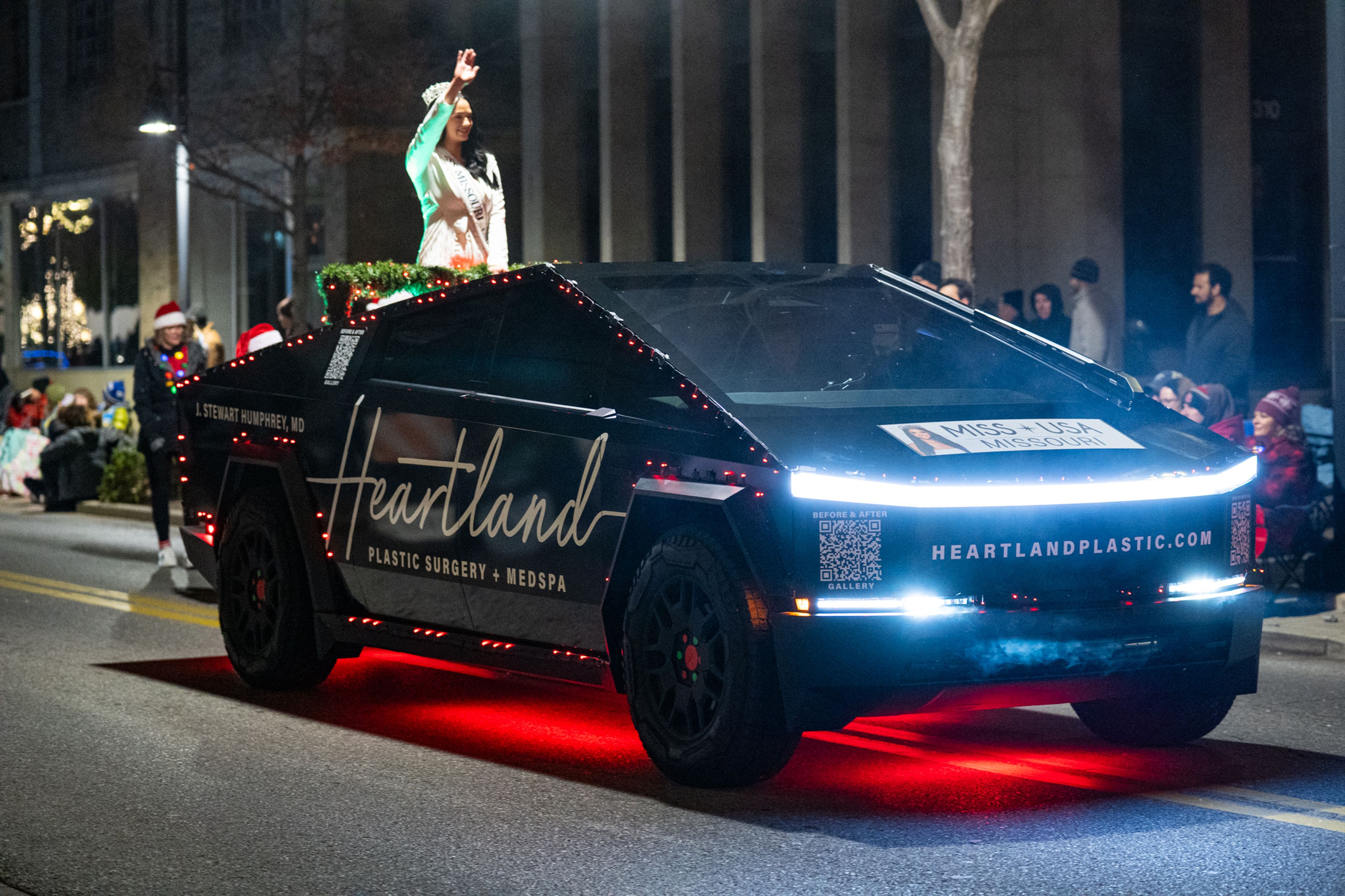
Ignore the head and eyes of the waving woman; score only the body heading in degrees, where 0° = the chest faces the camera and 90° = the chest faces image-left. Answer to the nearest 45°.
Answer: approximately 315°

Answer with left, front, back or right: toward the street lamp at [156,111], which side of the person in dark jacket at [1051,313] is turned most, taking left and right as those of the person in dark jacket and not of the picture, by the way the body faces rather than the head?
right

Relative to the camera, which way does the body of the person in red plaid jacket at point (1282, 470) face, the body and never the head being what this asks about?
to the viewer's left

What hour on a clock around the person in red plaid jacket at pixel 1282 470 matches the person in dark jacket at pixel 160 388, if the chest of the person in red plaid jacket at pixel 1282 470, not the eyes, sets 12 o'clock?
the person in dark jacket at pixel 160 388 is roughly at 12 o'clock from the person in red plaid jacket at pixel 1282 470.

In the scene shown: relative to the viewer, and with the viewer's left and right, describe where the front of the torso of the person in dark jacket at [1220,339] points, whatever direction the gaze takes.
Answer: facing the viewer and to the left of the viewer

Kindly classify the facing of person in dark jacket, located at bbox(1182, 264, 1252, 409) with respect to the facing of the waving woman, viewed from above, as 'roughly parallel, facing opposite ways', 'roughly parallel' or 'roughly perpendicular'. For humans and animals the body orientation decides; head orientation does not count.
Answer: roughly perpendicular

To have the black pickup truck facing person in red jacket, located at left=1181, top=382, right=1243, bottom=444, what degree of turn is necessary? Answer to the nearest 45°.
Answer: approximately 90° to its left

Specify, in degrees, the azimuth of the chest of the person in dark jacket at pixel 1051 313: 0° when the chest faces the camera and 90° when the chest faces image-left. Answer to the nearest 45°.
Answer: approximately 45°

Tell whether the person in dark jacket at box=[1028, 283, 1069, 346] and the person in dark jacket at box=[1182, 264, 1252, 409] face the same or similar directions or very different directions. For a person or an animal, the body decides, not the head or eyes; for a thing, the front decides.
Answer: same or similar directions

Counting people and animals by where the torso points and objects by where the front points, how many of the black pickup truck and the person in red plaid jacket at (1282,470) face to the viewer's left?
1

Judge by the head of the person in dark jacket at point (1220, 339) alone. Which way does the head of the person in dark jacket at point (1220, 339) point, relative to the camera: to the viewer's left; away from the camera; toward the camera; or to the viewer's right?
to the viewer's left

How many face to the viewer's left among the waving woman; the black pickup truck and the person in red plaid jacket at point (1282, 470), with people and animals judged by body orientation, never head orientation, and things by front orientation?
1

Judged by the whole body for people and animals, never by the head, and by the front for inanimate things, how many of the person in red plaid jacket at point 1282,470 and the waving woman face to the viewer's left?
1

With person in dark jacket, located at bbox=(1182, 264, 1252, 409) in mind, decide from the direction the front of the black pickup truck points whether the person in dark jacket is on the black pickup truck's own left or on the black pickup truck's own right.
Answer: on the black pickup truck's own left

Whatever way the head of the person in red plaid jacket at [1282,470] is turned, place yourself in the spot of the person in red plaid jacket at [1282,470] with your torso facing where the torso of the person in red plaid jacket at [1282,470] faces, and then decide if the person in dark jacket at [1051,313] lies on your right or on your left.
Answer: on your right

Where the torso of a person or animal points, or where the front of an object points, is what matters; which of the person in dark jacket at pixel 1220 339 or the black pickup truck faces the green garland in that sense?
the person in dark jacket
